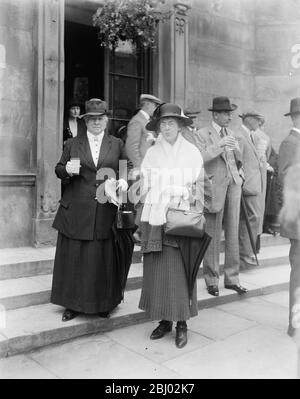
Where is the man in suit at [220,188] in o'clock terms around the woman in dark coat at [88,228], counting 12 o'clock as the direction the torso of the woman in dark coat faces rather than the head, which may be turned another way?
The man in suit is roughly at 8 o'clock from the woman in dark coat.

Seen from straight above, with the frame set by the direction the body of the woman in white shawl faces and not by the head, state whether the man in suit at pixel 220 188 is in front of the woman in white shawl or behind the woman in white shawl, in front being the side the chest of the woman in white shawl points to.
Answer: behind

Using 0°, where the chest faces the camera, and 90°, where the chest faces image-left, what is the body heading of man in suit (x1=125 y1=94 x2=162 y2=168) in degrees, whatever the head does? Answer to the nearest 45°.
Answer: approximately 270°

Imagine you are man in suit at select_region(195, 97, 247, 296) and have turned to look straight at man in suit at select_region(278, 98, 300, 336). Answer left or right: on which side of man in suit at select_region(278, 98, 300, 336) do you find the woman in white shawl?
right

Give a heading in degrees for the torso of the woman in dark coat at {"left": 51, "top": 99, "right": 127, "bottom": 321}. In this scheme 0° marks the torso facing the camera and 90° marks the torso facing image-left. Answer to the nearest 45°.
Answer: approximately 0°

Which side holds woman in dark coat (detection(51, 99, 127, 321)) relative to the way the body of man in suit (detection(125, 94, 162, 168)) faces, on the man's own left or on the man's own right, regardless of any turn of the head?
on the man's own right

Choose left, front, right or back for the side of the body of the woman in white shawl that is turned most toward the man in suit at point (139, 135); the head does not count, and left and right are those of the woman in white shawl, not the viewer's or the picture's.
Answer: back

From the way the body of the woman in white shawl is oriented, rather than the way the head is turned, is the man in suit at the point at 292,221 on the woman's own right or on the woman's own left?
on the woman's own left

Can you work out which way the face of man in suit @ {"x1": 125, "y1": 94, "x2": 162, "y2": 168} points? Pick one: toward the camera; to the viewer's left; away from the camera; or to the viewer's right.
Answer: to the viewer's right
